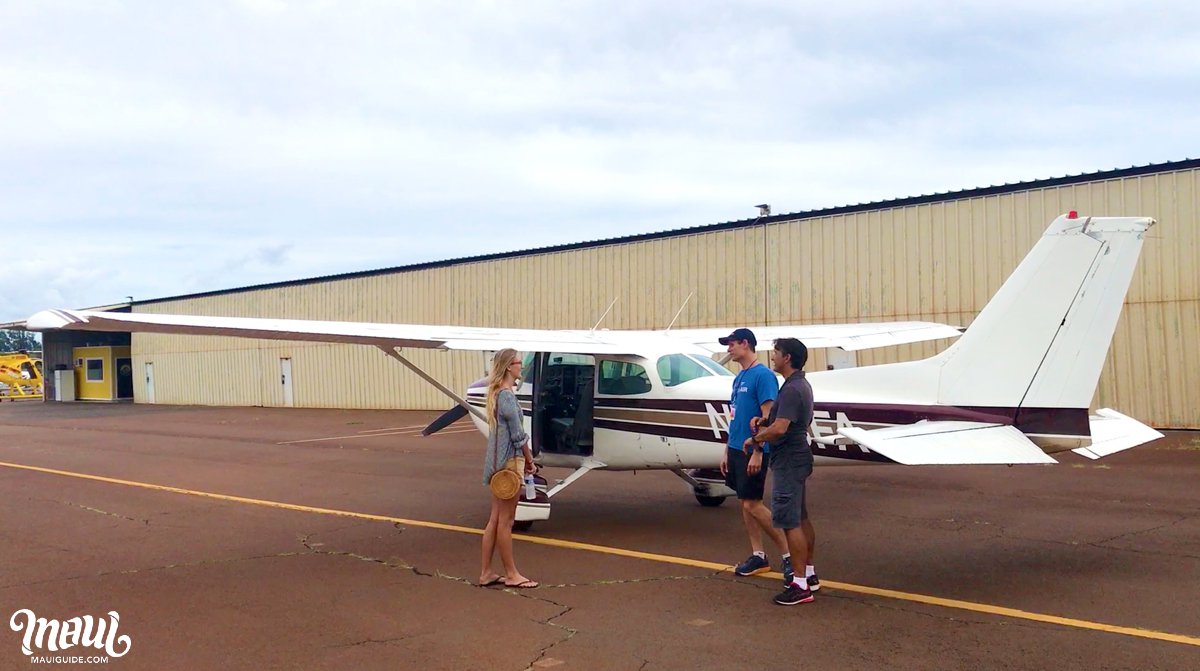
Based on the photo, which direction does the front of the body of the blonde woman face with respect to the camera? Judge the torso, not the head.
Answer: to the viewer's right

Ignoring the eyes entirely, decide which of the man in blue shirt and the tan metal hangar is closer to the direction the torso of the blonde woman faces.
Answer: the man in blue shirt

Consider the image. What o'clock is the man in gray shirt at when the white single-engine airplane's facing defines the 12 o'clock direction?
The man in gray shirt is roughly at 9 o'clock from the white single-engine airplane.

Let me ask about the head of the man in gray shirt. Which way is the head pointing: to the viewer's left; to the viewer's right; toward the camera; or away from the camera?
to the viewer's left

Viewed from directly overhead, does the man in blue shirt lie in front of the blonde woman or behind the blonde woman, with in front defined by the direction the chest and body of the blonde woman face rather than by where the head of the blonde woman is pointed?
in front

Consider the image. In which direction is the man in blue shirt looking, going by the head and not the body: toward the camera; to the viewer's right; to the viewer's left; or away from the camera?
to the viewer's left

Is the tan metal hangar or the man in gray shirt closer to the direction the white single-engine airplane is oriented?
the tan metal hangar

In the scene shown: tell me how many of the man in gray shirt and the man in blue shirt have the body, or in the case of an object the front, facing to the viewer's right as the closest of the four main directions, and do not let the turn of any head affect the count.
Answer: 0

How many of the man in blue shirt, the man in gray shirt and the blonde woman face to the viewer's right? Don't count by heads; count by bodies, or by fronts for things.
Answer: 1

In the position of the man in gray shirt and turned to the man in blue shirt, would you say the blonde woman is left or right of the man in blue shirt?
left

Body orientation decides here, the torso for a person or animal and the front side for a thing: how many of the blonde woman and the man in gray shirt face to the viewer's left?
1

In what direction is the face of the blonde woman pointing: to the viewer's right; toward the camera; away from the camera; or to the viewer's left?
to the viewer's right

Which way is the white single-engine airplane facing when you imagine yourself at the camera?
facing away from the viewer and to the left of the viewer

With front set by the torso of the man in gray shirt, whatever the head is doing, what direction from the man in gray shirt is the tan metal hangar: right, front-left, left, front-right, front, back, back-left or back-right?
right

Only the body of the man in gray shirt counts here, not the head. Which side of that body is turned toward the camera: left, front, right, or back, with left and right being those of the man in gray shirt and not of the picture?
left

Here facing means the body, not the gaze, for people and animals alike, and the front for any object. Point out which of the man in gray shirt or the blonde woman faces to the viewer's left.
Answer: the man in gray shirt
